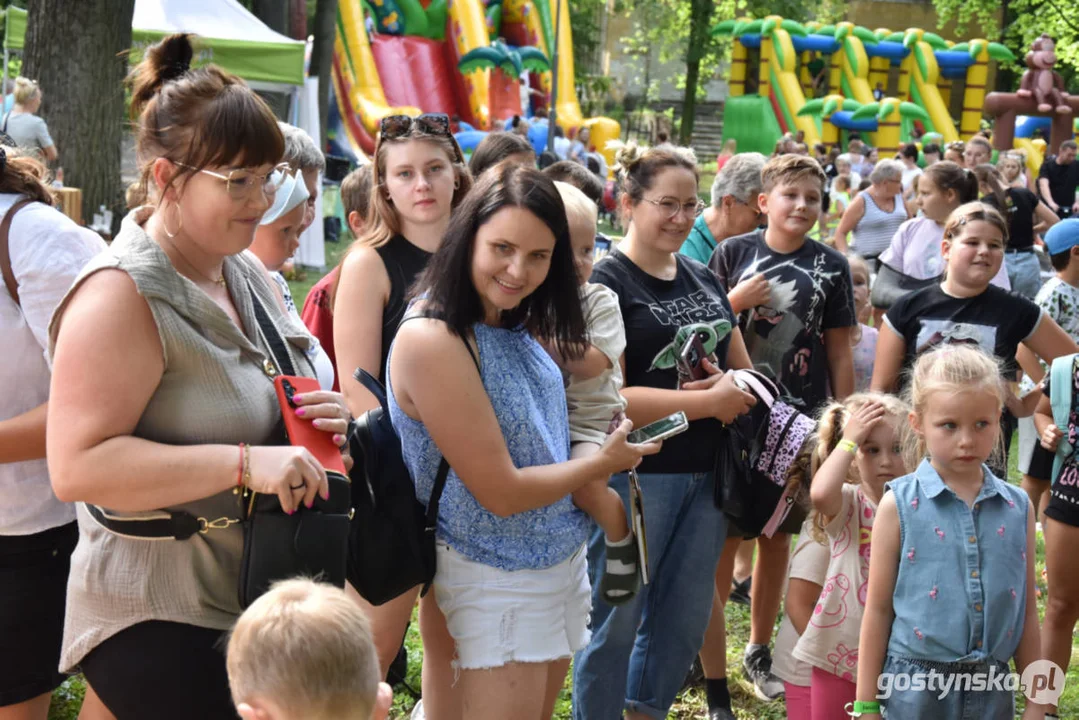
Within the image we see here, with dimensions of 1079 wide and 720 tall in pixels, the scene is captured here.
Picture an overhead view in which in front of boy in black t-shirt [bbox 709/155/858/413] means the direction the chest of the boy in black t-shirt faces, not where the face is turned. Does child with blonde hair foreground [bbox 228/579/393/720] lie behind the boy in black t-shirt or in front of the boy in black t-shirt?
in front

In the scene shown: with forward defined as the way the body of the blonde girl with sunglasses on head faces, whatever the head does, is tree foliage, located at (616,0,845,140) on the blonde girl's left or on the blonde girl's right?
on the blonde girl's left

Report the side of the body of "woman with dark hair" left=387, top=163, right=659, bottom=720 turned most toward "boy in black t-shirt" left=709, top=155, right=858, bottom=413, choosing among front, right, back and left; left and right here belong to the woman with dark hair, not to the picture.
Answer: left

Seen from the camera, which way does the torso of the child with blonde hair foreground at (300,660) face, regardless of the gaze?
away from the camera

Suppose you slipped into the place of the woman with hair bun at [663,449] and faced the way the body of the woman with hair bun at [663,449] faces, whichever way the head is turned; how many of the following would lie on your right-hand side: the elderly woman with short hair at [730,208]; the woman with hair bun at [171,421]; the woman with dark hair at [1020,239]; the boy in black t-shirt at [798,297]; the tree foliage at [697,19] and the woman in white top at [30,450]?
2

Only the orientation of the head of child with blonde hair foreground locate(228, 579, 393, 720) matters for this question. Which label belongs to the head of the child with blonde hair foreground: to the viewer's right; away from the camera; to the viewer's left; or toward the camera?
away from the camera

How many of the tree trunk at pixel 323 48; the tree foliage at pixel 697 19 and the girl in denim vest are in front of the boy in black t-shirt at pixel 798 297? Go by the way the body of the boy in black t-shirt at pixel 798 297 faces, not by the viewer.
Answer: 1

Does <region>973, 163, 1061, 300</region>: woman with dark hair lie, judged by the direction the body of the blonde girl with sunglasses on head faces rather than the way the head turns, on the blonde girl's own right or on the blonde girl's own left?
on the blonde girl's own left

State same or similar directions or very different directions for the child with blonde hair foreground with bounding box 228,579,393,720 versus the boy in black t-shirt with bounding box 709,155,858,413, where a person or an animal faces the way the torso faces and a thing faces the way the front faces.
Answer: very different directions

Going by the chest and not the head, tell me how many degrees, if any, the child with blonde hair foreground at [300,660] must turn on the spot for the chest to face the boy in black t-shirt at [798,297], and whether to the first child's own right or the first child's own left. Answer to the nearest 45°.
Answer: approximately 45° to the first child's own right

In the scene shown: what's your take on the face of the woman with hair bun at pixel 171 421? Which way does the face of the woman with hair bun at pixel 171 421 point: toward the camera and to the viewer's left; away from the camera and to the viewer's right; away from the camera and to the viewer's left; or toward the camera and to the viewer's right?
toward the camera and to the viewer's right

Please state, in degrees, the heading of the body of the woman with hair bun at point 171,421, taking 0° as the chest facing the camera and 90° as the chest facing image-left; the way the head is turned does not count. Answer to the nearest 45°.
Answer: approximately 315°

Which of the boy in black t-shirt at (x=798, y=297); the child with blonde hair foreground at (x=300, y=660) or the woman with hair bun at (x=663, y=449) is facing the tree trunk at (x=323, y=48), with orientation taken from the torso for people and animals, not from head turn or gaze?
the child with blonde hair foreground
